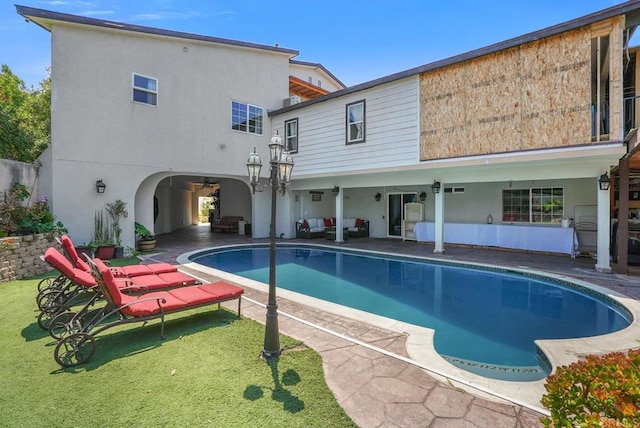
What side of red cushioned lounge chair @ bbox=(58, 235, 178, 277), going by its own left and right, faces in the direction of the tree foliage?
left

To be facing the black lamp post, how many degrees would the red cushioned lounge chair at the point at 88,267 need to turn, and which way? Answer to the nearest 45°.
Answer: approximately 45° to its right

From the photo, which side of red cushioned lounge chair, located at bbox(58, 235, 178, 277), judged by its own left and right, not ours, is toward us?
right

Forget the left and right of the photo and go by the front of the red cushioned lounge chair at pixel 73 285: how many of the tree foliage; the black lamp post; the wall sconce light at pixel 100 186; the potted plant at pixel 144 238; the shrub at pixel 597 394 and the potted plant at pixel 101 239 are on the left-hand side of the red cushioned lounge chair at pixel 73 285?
4

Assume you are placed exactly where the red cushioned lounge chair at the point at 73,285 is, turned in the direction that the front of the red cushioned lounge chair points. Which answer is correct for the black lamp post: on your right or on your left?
on your right

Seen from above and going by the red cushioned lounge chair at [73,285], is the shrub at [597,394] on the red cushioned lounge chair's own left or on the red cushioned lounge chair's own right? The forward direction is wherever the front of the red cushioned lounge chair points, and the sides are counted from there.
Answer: on the red cushioned lounge chair's own right

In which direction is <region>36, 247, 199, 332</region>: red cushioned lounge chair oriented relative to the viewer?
to the viewer's right

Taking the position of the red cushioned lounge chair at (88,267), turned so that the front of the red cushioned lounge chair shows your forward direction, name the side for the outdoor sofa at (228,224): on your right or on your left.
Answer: on your left

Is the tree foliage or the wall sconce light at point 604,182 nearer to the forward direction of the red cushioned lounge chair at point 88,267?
the wall sconce light
